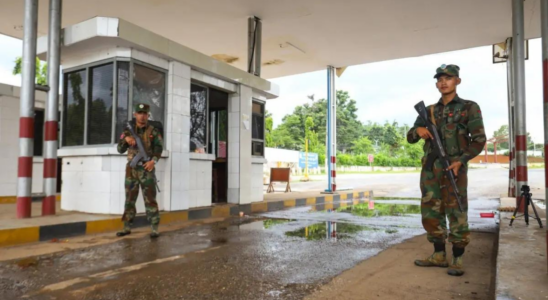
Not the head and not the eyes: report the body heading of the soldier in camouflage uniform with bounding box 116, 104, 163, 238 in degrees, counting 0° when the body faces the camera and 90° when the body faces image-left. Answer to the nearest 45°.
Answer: approximately 0°

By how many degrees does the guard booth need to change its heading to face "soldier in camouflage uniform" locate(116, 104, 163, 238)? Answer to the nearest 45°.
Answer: approximately 45° to its right

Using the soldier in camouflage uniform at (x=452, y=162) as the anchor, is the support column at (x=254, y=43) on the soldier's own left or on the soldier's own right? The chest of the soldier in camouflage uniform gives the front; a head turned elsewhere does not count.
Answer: on the soldier's own right

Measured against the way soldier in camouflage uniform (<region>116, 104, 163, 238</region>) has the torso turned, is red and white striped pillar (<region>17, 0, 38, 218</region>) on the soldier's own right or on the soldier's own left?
on the soldier's own right

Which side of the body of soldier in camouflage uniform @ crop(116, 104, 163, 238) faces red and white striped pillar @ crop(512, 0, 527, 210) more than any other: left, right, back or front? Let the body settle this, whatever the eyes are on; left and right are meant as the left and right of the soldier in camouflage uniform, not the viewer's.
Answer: left

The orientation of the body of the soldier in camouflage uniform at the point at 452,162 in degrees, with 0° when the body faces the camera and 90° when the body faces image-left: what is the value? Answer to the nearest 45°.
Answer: approximately 45°

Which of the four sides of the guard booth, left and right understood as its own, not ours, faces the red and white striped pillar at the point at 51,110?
right
